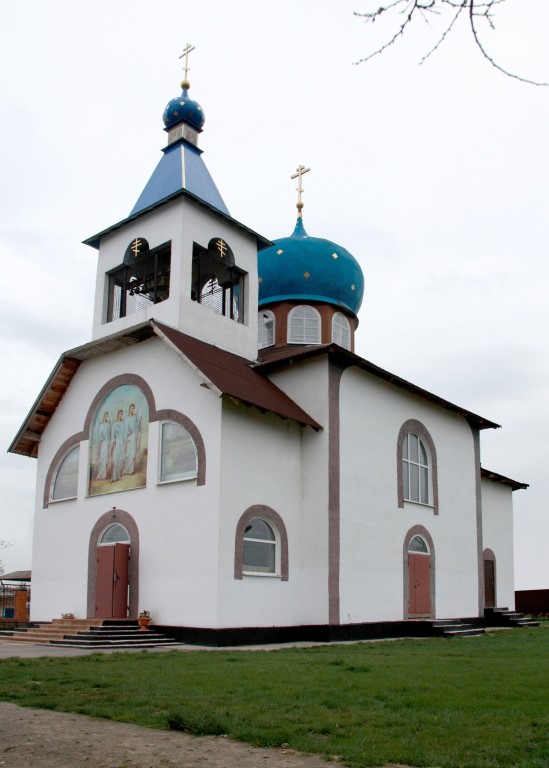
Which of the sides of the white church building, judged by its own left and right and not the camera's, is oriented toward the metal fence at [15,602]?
right

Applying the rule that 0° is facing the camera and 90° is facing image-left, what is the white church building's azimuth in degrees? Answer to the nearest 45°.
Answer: approximately 45°
